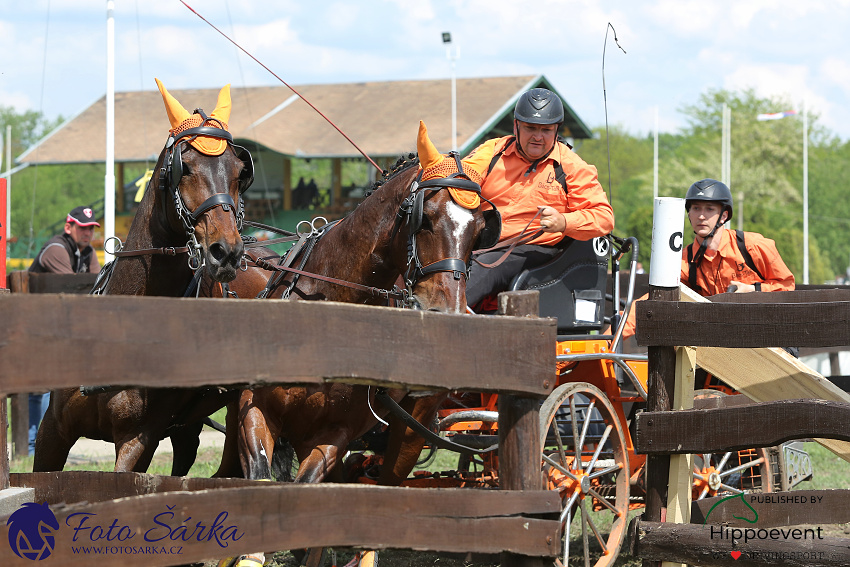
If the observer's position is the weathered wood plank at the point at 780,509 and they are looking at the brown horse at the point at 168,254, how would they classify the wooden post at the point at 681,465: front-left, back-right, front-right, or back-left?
front-left

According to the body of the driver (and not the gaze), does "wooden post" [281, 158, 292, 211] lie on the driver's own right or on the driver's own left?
on the driver's own right

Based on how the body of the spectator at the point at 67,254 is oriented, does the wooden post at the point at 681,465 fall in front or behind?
in front

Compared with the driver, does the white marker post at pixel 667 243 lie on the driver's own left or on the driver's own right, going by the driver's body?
on the driver's own left

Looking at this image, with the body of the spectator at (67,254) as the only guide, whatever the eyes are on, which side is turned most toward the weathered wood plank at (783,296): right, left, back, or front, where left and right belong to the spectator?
front

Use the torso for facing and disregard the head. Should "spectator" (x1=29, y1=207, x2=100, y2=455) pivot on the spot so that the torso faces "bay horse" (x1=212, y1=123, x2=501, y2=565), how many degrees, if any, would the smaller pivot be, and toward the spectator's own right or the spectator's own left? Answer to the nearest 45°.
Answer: approximately 45° to the spectator's own right

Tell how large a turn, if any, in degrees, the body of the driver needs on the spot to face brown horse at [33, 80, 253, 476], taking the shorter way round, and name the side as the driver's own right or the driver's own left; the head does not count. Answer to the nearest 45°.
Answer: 0° — they already face it

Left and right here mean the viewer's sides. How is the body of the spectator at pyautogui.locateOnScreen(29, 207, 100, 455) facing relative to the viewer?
facing the viewer and to the right of the viewer

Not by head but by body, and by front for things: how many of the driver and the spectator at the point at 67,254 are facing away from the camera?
0

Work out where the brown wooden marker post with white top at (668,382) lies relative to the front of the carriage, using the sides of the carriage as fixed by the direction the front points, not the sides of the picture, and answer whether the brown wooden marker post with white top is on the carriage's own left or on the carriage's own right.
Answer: on the carriage's own left

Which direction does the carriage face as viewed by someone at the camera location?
facing the viewer and to the left of the viewer

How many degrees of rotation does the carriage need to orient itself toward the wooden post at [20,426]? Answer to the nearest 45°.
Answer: approximately 90° to its right
